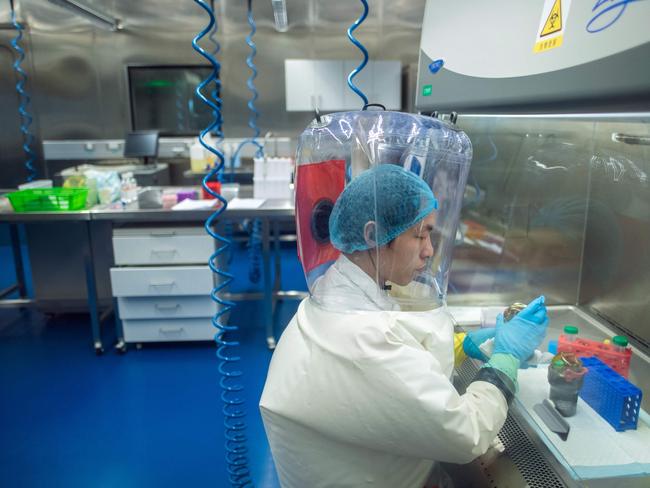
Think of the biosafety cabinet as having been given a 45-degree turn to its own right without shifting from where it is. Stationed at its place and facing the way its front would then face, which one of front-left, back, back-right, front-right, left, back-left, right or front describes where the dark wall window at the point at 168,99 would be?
front-right

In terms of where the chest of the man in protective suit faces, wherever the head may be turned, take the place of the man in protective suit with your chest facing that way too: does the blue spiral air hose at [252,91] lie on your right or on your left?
on your left

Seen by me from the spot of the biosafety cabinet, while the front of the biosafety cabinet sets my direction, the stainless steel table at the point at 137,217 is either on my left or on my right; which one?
on my right

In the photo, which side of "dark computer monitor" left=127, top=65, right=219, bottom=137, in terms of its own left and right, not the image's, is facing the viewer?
front

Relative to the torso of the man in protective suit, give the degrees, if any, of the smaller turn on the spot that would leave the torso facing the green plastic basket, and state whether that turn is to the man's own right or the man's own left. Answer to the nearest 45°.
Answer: approximately 90° to the man's own left

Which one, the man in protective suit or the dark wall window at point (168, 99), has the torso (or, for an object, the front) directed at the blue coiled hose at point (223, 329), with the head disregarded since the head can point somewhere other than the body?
the dark wall window

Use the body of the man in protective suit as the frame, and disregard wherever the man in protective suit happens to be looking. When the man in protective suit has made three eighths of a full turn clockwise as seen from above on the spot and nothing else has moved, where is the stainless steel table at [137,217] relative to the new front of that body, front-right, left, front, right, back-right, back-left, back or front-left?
back-right

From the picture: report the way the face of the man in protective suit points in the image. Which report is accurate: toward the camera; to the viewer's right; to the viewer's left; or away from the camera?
to the viewer's right

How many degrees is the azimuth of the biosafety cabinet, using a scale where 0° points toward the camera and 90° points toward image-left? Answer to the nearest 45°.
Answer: approximately 45°

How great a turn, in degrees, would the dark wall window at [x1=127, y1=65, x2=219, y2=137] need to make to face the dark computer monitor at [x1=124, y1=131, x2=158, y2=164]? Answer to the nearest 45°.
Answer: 0° — it already faces it

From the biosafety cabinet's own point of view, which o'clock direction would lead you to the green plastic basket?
The green plastic basket is roughly at 2 o'clock from the biosafety cabinet.

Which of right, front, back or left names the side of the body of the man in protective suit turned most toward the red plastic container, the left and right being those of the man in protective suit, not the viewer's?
front

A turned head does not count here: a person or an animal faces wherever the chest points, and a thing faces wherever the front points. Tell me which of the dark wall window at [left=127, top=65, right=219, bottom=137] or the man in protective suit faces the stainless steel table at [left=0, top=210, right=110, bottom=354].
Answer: the dark wall window

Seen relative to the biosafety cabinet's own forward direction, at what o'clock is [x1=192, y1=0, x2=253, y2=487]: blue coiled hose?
The blue coiled hose is roughly at 1 o'clock from the biosafety cabinet.

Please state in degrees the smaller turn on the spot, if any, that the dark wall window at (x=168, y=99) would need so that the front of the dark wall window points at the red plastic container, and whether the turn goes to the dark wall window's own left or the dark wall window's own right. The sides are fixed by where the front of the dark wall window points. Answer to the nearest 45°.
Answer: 0° — it already faces it

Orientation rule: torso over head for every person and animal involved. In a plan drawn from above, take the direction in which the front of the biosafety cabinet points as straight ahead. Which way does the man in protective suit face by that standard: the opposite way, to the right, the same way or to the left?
the opposite way
